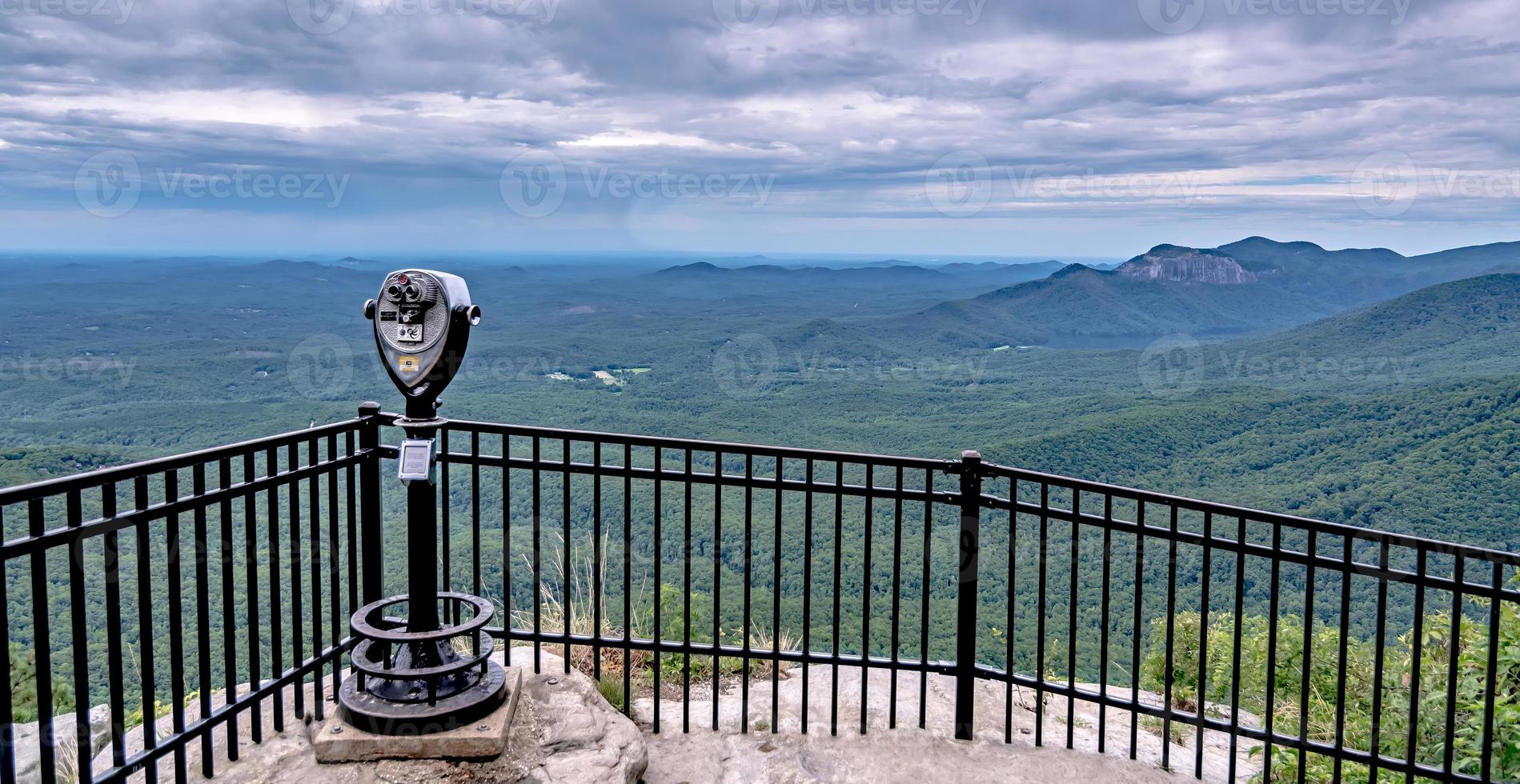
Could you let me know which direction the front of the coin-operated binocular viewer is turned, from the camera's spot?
facing the viewer and to the left of the viewer

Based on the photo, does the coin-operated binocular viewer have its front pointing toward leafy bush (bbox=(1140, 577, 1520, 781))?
no
